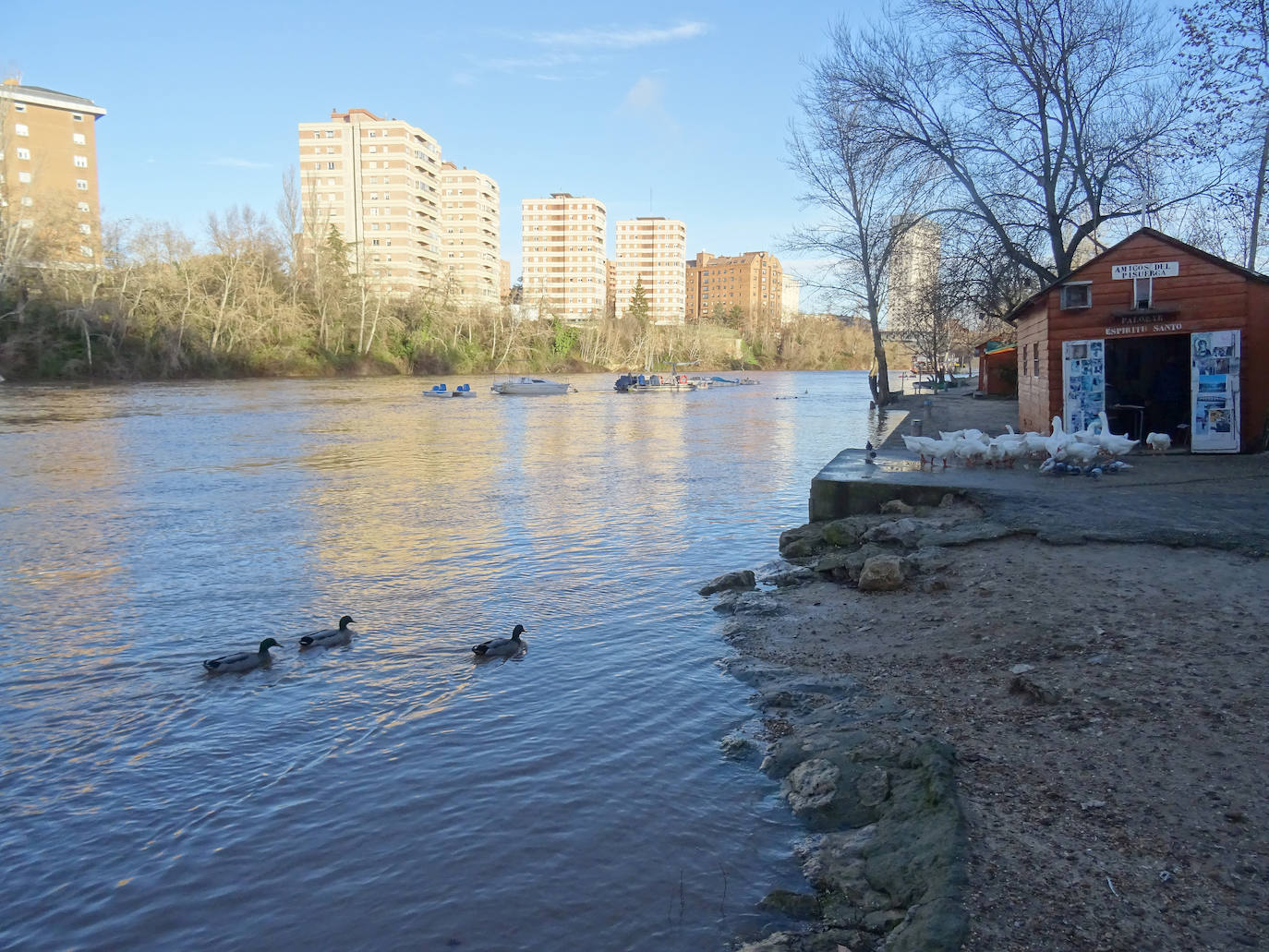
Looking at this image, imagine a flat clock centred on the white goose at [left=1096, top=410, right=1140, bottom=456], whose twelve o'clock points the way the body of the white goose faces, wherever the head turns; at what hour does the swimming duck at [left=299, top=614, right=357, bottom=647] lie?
The swimming duck is roughly at 10 o'clock from the white goose.

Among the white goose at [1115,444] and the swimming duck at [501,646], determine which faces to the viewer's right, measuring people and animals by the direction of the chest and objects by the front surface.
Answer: the swimming duck

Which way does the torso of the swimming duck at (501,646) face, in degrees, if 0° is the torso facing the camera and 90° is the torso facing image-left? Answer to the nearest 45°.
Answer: approximately 270°

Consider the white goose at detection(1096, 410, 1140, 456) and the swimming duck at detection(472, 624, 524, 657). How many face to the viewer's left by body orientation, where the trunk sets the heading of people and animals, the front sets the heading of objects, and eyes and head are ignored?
1

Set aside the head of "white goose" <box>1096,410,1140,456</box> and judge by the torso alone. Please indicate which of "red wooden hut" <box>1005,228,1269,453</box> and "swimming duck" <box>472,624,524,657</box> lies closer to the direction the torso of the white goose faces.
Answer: the swimming duck

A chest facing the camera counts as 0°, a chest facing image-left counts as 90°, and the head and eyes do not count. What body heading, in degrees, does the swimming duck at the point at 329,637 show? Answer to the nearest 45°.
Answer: approximately 270°

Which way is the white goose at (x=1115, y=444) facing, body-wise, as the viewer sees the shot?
to the viewer's left

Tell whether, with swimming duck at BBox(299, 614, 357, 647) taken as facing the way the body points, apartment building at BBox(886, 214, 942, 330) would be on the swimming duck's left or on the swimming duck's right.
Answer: on the swimming duck's left

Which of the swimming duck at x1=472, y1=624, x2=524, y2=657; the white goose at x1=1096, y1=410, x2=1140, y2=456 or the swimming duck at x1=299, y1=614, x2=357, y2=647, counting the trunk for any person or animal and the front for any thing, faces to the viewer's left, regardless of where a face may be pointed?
the white goose
